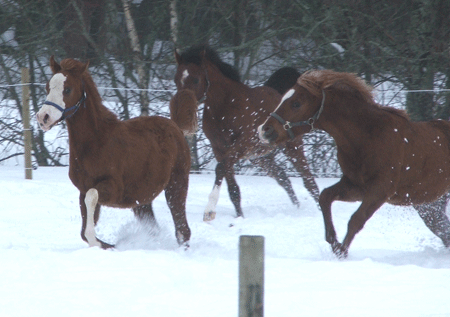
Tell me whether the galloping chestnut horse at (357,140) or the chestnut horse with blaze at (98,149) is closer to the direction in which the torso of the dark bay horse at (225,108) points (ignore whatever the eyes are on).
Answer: the chestnut horse with blaze

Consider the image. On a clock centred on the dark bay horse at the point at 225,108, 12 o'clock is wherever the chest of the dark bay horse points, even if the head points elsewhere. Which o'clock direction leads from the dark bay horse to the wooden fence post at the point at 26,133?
The wooden fence post is roughly at 2 o'clock from the dark bay horse.

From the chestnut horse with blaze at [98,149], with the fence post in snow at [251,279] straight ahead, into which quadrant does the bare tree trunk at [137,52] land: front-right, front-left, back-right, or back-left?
back-left

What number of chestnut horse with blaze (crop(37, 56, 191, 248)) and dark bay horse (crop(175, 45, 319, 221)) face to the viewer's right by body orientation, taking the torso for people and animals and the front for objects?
0

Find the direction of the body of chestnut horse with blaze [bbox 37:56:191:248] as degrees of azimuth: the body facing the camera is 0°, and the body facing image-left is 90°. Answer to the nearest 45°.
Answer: approximately 45°

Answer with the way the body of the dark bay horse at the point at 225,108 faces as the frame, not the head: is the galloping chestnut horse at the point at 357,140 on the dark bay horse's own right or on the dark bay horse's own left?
on the dark bay horse's own left

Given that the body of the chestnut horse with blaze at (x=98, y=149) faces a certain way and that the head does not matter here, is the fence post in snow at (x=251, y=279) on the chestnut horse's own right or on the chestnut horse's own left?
on the chestnut horse's own left

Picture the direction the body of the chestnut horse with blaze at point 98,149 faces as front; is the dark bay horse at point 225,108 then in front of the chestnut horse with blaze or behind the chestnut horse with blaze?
behind

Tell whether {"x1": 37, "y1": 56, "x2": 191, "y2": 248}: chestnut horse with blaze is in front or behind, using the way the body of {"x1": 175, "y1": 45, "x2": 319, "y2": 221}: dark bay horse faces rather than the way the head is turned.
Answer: in front

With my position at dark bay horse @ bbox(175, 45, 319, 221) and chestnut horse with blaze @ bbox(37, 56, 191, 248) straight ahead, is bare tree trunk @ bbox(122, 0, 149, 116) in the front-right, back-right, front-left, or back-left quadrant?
back-right

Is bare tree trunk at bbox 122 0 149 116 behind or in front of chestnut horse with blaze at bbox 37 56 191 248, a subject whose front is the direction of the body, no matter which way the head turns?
behind

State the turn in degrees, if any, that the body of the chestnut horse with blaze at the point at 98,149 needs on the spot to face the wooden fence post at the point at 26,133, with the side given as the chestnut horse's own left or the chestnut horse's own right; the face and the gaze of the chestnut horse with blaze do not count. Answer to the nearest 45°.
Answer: approximately 135° to the chestnut horse's own right

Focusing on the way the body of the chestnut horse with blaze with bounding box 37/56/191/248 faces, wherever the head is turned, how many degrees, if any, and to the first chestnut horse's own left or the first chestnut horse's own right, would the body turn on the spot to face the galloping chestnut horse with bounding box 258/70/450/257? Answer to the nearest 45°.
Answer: approximately 135° to the first chestnut horse's own left
